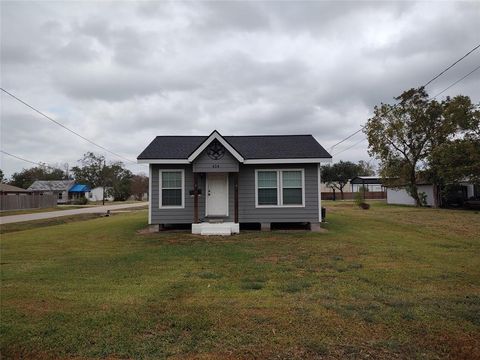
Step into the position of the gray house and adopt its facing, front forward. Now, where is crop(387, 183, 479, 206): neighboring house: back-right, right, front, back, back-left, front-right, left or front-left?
back-left

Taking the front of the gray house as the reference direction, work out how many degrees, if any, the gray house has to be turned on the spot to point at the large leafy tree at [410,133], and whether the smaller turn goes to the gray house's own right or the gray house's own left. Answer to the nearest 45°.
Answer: approximately 135° to the gray house's own left

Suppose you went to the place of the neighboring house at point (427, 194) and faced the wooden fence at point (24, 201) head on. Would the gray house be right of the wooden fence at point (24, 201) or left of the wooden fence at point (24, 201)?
left

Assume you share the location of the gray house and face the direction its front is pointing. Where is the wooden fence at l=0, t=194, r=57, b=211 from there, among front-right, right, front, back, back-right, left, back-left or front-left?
back-right

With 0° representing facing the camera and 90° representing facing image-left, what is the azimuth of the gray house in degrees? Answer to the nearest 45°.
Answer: approximately 0°
